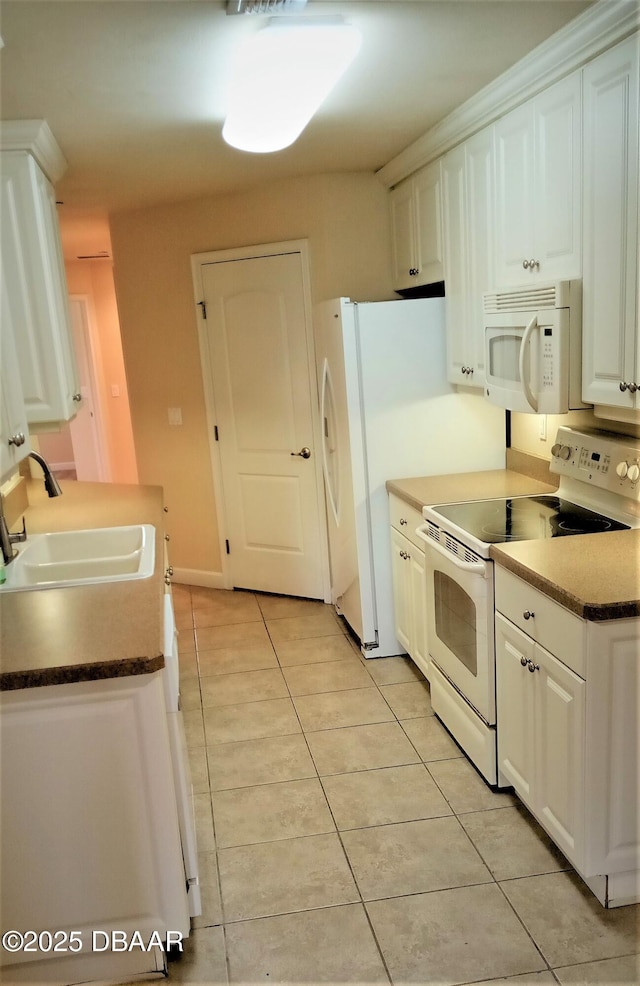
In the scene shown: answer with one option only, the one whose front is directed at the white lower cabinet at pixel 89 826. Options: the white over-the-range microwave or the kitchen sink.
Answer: the white over-the-range microwave

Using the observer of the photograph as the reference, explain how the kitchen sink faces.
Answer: facing to the right of the viewer

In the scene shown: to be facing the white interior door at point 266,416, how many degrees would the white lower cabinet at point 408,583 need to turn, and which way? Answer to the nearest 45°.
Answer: approximately 45° to its right

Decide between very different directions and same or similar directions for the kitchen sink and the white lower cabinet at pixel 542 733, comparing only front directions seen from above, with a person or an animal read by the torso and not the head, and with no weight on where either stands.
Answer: very different directions

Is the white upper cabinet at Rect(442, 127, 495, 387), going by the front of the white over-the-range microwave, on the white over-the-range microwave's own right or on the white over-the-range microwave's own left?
on the white over-the-range microwave's own right

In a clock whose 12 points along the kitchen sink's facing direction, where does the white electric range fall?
The white electric range is roughly at 1 o'clock from the kitchen sink.

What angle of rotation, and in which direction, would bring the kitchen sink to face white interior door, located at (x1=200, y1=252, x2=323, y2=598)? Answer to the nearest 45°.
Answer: approximately 45° to its left

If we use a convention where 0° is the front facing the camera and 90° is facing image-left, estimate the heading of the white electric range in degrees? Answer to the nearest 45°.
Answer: approximately 45°

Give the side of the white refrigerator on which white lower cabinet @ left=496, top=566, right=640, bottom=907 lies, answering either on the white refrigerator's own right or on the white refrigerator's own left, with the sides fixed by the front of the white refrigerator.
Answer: on the white refrigerator's own left

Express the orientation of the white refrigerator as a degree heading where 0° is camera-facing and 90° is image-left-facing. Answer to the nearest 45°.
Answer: approximately 90°

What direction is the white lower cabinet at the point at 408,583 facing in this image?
to the viewer's left
